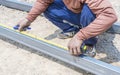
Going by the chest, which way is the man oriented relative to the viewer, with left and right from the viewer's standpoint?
facing the viewer and to the left of the viewer
